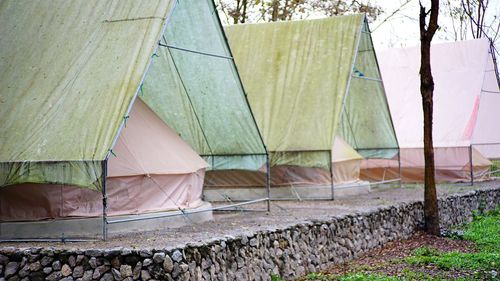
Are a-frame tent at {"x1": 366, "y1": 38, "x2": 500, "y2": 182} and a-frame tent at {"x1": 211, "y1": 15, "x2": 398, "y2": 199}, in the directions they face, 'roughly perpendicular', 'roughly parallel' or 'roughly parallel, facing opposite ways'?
roughly parallel

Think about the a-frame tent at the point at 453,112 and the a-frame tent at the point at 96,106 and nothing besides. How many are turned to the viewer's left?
0

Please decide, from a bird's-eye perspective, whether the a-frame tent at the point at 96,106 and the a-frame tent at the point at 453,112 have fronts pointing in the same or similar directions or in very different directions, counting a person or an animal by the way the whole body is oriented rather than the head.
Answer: same or similar directions

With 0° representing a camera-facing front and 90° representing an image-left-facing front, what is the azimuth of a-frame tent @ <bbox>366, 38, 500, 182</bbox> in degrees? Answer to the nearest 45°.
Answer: approximately 315°

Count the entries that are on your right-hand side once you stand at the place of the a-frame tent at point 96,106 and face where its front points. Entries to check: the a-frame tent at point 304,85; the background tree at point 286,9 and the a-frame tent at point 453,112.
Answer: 0

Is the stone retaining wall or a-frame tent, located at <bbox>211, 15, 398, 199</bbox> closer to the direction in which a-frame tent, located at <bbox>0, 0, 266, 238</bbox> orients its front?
the stone retaining wall

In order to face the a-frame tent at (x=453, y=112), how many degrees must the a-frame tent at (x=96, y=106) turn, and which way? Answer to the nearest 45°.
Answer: approximately 90° to its left

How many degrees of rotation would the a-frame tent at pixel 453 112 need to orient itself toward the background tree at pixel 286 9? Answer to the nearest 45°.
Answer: approximately 180°

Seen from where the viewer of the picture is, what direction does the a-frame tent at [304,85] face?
facing the viewer and to the right of the viewer

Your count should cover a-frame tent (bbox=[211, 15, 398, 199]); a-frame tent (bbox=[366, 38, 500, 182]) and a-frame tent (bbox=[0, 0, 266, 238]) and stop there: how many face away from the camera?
0

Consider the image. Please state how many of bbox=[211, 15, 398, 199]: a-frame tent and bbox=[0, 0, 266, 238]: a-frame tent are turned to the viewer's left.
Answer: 0

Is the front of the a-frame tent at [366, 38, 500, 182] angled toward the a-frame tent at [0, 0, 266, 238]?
no

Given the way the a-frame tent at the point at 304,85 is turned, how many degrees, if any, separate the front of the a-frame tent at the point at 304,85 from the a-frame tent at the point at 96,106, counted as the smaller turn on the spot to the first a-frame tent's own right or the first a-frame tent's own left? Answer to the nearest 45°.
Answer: approximately 90° to the first a-frame tent's own right

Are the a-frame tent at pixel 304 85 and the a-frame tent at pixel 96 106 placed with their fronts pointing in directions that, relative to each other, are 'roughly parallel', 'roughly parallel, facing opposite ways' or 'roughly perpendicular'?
roughly parallel

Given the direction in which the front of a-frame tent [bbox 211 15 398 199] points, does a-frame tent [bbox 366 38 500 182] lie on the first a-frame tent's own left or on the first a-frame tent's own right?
on the first a-frame tent's own left
